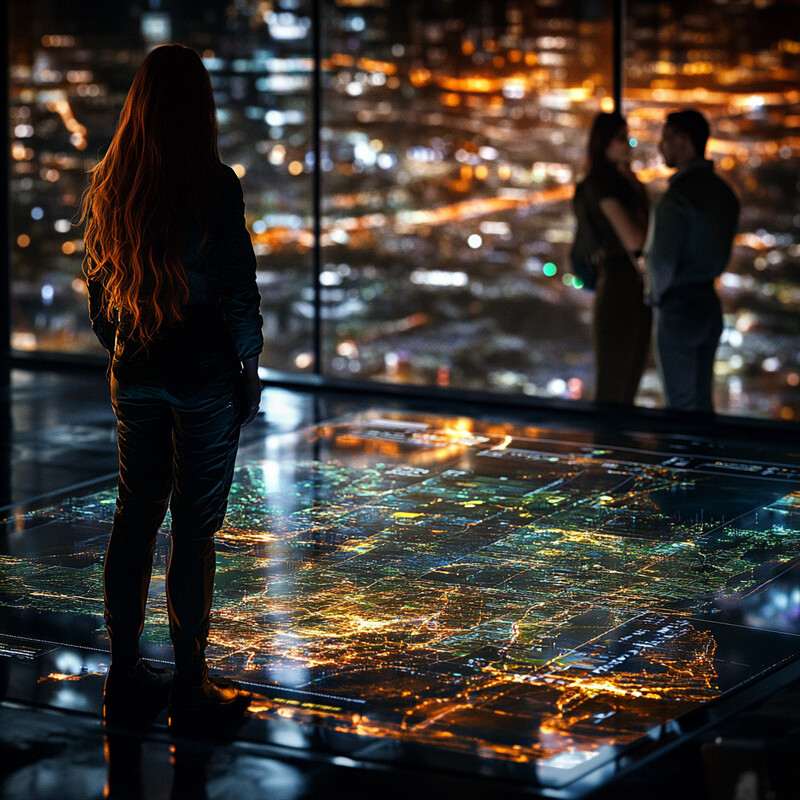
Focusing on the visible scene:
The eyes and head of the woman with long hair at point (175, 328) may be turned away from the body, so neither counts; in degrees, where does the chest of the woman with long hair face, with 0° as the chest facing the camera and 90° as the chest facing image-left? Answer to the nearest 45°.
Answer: approximately 225°

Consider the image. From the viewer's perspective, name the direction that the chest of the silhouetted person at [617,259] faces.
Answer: to the viewer's right

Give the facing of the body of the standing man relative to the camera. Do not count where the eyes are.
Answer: to the viewer's left

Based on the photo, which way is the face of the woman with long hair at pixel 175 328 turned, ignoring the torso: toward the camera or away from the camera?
away from the camera

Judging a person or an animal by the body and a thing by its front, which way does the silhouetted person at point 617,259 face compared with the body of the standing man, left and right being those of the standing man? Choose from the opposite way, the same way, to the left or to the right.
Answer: the opposite way

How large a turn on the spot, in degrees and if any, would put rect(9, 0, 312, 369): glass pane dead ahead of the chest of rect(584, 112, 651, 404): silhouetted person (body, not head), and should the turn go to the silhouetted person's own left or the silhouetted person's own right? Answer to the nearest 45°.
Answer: approximately 135° to the silhouetted person's own left

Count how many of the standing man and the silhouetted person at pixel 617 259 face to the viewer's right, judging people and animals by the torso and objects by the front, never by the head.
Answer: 1

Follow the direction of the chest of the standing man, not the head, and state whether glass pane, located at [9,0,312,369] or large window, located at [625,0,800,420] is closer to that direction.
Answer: the glass pane
